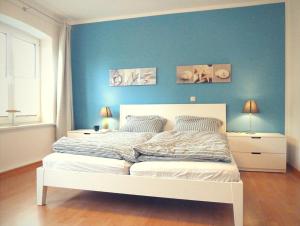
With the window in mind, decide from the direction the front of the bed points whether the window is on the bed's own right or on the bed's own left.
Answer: on the bed's own right

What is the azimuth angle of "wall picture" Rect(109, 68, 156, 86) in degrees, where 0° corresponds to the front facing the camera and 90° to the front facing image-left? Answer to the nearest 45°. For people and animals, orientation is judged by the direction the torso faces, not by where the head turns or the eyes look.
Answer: approximately 0°

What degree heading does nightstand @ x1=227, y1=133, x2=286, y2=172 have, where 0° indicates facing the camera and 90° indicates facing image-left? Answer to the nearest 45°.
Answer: approximately 0°

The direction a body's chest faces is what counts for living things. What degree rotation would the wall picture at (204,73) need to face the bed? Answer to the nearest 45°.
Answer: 0° — it already faces it

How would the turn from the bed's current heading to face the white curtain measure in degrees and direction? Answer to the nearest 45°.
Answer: approximately 135° to its right

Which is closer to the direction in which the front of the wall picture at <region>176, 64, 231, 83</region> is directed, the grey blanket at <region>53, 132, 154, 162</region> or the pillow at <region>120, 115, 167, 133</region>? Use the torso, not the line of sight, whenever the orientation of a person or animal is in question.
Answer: the grey blanket

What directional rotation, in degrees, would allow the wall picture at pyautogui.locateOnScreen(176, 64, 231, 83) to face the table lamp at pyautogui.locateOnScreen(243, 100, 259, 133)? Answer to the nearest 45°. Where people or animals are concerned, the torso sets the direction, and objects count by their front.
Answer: approximately 90° to its left

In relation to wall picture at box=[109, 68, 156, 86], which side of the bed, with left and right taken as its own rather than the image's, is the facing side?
back

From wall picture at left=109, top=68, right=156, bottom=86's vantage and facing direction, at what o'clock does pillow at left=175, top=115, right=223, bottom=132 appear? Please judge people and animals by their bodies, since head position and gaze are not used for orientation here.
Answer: The pillow is roughly at 10 o'clock from the wall picture.
